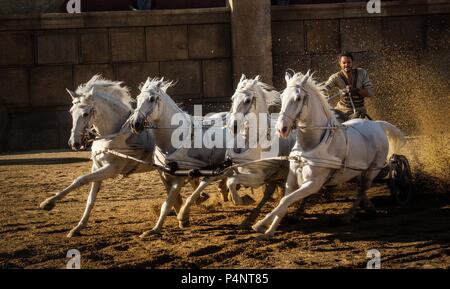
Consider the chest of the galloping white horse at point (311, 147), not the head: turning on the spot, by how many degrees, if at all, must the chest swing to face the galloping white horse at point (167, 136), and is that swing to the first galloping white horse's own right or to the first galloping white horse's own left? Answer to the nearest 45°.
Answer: approximately 45° to the first galloping white horse's own right

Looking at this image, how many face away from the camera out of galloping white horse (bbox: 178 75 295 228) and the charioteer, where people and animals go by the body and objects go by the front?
0

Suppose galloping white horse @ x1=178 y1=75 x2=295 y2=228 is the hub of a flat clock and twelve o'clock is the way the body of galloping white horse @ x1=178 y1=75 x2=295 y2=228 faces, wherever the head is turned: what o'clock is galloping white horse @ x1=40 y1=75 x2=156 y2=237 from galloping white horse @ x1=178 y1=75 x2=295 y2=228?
galloping white horse @ x1=40 y1=75 x2=156 y2=237 is roughly at 2 o'clock from galloping white horse @ x1=178 y1=75 x2=295 y2=228.

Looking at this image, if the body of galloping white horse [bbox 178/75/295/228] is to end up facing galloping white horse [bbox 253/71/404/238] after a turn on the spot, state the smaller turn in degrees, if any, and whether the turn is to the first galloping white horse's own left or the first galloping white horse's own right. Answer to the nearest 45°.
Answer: approximately 90° to the first galloping white horse's own left

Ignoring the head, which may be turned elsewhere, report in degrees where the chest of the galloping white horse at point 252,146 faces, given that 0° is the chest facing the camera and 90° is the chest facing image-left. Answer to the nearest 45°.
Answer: approximately 45°

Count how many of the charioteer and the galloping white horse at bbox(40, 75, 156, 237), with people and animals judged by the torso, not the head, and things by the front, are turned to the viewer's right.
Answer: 0

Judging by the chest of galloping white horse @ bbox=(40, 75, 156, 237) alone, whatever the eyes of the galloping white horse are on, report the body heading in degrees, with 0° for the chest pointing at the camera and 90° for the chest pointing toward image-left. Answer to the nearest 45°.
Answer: approximately 45°

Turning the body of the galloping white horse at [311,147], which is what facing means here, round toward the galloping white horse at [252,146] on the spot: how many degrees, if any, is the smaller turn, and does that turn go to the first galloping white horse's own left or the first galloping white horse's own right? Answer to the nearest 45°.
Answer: approximately 90° to the first galloping white horse's own right

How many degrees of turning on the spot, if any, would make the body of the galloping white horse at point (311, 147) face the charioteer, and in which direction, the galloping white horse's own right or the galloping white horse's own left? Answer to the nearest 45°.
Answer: approximately 135° to the galloping white horse's own right

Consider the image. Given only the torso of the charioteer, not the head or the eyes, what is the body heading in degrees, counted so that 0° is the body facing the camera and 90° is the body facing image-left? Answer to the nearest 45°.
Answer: approximately 0°

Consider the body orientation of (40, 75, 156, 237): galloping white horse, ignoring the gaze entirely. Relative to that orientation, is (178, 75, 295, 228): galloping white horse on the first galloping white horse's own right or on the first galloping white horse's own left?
on the first galloping white horse's own left

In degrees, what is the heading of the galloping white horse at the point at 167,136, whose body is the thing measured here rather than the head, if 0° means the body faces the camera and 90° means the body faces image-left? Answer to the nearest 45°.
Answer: approximately 45°

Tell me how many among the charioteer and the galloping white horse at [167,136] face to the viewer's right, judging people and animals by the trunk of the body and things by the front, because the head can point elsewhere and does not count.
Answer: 0
